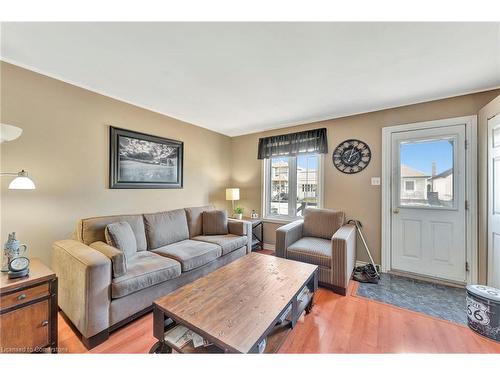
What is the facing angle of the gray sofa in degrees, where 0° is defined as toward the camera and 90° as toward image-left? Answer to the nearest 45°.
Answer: approximately 315°

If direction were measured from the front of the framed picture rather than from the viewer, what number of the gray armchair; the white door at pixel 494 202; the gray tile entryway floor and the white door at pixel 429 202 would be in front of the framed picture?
4

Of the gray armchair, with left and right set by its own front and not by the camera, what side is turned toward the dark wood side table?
front

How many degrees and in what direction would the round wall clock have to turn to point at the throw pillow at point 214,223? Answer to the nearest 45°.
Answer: approximately 45° to its right

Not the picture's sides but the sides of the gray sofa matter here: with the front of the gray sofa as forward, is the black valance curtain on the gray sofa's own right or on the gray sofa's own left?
on the gray sofa's own left

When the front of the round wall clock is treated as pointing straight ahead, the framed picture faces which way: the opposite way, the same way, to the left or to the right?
to the left

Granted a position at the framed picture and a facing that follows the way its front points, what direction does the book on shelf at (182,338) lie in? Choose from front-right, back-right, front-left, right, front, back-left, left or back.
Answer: front-right

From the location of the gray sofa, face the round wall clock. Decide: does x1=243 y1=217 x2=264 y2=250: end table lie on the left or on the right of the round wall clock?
left

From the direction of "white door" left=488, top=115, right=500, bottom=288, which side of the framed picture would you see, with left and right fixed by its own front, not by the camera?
front

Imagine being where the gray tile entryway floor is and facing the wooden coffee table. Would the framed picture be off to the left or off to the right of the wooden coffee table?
right

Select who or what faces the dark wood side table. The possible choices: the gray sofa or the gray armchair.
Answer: the gray armchair

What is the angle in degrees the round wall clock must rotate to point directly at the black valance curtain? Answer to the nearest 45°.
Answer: approximately 90° to its right

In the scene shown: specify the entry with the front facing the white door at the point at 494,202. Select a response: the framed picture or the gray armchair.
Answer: the framed picture

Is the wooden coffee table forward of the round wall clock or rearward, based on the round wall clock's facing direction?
forward

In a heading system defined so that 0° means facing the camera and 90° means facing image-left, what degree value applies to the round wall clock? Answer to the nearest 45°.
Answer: approximately 0°

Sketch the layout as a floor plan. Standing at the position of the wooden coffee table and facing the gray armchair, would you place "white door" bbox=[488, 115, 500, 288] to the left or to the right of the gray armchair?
right

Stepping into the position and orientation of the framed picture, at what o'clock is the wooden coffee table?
The wooden coffee table is roughly at 1 o'clock from the framed picture.
